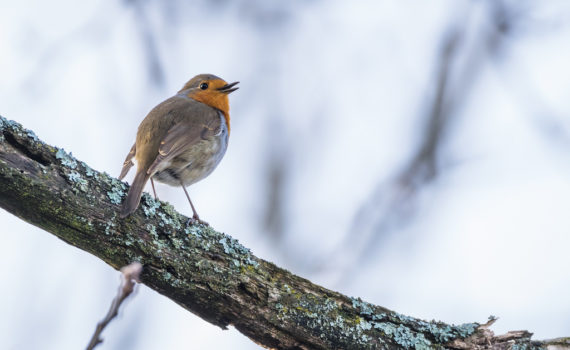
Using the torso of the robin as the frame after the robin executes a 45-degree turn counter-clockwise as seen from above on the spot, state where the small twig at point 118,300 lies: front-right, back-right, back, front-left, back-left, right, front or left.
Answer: back
